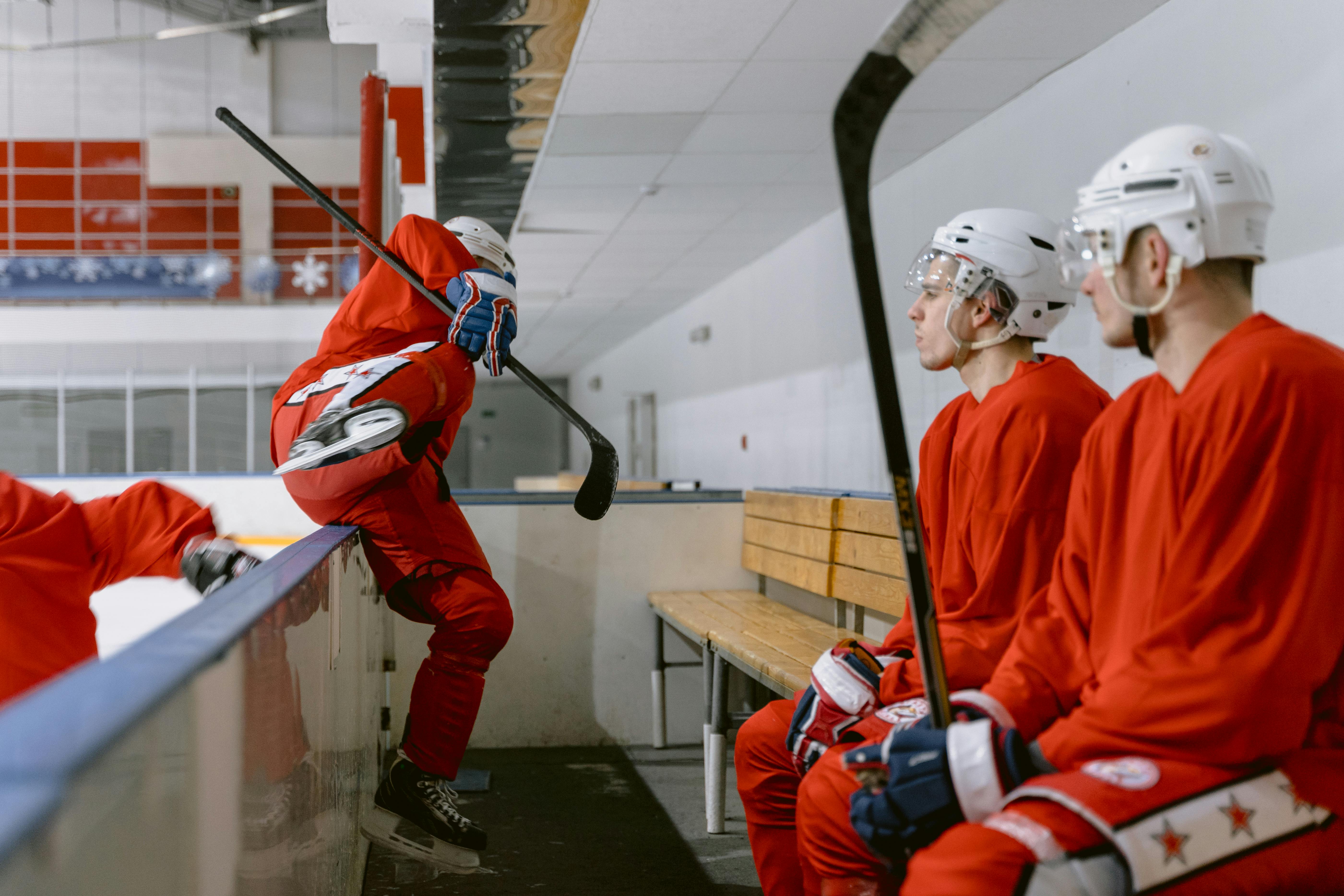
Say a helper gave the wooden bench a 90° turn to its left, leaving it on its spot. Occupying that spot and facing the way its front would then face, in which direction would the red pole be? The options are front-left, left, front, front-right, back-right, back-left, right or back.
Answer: back

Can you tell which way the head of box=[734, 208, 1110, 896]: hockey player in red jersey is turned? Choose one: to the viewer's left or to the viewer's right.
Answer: to the viewer's left

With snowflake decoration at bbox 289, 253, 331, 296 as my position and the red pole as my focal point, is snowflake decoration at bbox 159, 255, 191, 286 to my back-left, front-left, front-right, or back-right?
back-right

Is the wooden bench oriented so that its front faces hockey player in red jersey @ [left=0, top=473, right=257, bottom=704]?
yes

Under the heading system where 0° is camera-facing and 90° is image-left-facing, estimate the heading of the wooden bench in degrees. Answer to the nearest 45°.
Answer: approximately 45°

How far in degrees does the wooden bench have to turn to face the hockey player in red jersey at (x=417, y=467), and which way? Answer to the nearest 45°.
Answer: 0° — it already faces them
